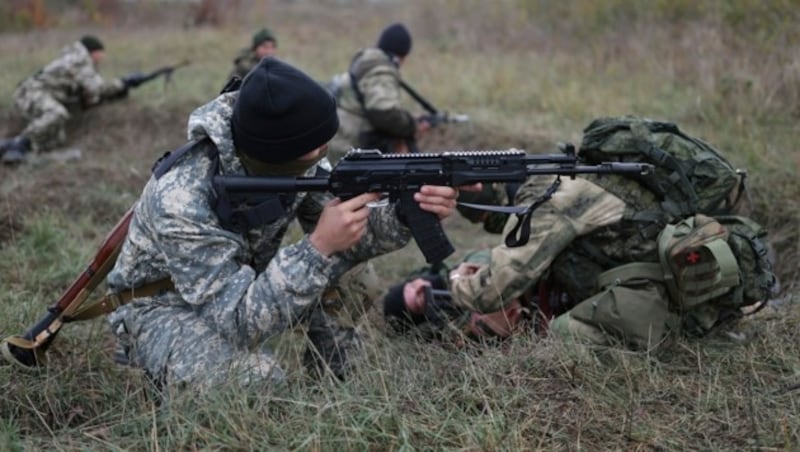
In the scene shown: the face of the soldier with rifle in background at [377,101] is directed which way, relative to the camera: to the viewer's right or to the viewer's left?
to the viewer's right

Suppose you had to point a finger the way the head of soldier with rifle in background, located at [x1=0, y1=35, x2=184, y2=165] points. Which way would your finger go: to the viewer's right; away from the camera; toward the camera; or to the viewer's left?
to the viewer's right

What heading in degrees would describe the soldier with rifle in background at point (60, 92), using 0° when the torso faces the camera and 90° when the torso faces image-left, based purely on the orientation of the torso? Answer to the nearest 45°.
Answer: approximately 270°
